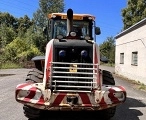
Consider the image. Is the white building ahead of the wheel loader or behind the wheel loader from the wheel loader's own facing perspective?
ahead

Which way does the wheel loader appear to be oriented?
away from the camera

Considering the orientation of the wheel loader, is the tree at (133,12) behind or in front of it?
in front
